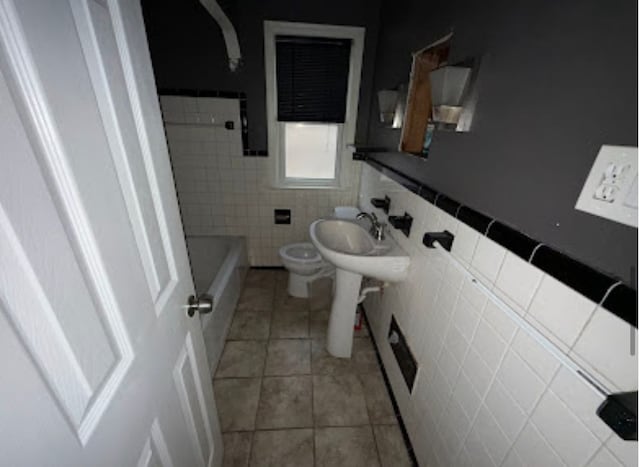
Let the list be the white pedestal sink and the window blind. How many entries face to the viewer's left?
1

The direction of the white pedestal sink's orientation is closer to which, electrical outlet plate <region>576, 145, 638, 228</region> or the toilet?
the toilet

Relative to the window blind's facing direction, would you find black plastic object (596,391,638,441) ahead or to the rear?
ahead

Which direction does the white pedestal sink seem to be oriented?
to the viewer's left

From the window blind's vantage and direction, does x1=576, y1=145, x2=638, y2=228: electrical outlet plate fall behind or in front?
in front

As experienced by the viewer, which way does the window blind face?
facing the viewer
